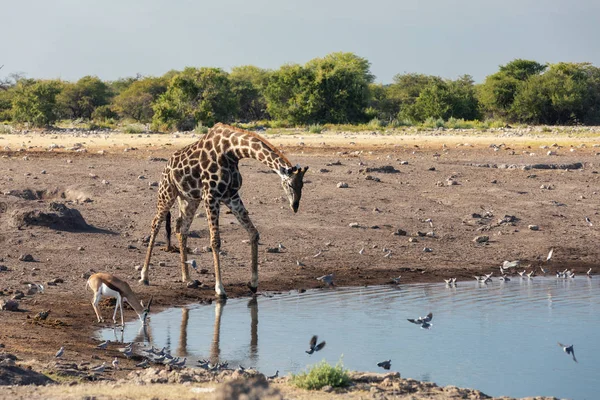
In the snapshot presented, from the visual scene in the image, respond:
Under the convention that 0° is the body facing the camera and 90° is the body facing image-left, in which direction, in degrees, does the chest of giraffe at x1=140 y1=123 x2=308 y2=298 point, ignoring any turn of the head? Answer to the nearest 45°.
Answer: approximately 315°

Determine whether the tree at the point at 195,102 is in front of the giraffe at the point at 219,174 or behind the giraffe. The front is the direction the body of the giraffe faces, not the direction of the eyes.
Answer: behind

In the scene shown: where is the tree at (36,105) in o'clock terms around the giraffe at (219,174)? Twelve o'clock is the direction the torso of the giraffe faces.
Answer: The tree is roughly at 7 o'clock from the giraffe.

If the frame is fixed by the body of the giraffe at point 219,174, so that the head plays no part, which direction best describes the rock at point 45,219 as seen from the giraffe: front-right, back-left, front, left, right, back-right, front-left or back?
back

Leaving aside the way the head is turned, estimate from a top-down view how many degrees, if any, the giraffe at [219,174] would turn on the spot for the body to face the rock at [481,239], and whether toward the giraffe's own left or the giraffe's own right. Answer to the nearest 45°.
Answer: approximately 90° to the giraffe's own left
